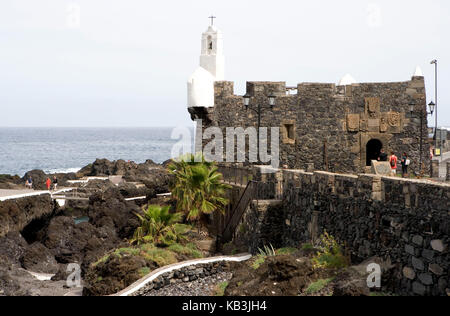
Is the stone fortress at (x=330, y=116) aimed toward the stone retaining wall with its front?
yes

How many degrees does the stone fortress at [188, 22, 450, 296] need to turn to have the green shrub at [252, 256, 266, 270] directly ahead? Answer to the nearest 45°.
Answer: approximately 45° to its right

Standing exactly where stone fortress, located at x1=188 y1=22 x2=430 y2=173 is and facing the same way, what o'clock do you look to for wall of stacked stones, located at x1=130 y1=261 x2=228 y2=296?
The wall of stacked stones is roughly at 1 o'clock from the stone fortress.

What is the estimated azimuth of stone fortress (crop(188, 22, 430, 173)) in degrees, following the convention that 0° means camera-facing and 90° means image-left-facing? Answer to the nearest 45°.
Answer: approximately 0°

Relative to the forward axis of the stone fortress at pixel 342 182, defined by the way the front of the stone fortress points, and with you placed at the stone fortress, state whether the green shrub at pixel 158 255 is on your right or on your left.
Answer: on your right
